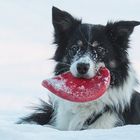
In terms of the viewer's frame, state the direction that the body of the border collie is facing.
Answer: toward the camera
